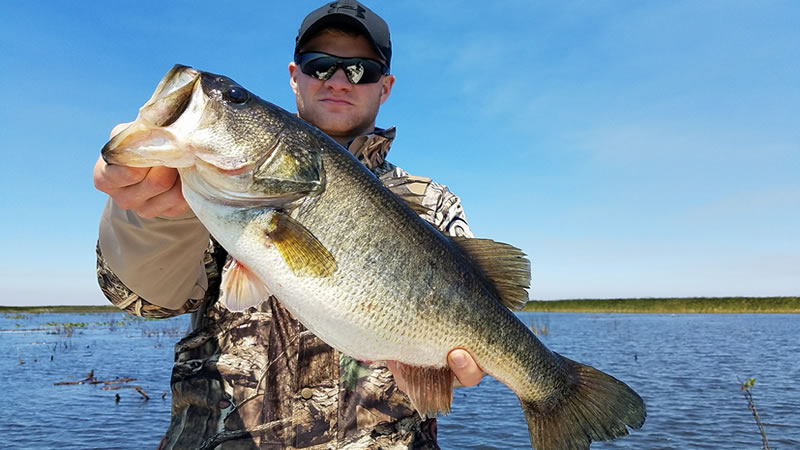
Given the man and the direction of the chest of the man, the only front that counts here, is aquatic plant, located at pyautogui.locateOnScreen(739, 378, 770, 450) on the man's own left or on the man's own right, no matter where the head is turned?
on the man's own left

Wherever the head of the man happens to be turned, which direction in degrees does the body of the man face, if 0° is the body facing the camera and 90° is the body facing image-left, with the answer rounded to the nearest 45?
approximately 0°
